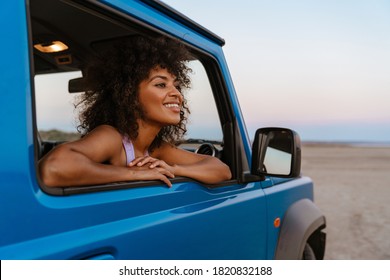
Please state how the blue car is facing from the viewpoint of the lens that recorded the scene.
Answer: facing away from the viewer and to the right of the viewer

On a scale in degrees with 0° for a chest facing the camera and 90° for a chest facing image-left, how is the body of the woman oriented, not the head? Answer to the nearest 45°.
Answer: approximately 315°
